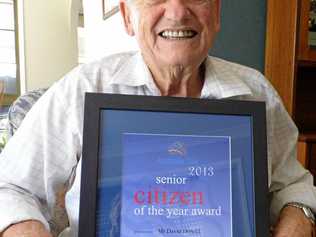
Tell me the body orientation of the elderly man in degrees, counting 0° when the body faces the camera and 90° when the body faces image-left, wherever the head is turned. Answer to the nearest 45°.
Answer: approximately 0°
